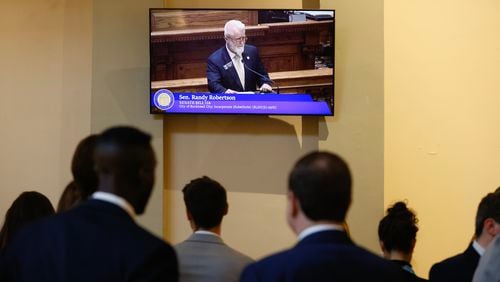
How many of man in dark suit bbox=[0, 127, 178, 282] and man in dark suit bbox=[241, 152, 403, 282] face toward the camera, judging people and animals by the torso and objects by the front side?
0

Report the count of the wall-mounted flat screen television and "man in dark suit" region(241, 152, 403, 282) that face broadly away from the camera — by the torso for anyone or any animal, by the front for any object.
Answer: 1

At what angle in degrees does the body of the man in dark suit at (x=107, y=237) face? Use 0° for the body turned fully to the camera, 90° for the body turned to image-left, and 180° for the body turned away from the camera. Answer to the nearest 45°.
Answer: approximately 225°

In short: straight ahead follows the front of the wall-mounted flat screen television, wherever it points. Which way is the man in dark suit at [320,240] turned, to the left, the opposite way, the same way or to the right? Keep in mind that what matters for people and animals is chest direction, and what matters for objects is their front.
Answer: the opposite way

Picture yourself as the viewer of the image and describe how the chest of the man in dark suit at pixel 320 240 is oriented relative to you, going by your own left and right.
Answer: facing away from the viewer

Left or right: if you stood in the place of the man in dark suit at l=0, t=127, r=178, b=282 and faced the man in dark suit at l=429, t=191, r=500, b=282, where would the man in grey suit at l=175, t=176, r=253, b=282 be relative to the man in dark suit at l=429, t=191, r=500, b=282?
left

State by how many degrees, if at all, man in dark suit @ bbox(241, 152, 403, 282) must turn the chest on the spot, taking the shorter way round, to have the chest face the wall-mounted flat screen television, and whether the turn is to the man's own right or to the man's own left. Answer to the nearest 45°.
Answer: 0° — they already face it

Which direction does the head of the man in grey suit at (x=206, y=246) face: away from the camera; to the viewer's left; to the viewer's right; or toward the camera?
away from the camera

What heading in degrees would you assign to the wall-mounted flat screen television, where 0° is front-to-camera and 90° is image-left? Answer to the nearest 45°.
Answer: approximately 0°

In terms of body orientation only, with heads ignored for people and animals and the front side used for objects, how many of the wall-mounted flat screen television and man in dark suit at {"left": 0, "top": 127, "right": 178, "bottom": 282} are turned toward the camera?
1

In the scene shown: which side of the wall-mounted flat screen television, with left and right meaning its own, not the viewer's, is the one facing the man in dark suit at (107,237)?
front

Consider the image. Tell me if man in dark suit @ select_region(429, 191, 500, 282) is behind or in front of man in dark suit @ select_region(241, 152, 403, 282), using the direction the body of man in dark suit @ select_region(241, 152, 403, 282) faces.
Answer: in front

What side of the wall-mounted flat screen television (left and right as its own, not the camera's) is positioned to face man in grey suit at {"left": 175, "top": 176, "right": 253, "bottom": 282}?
front

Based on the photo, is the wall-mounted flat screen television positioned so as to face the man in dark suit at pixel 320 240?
yes
